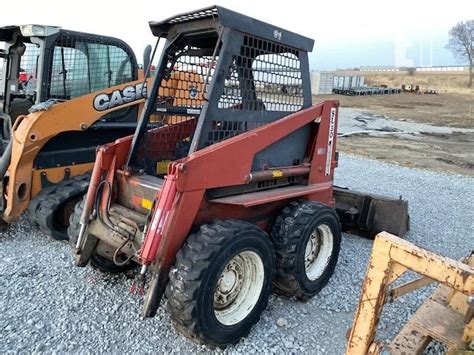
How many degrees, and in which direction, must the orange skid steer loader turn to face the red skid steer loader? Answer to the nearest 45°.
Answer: approximately 90° to its left

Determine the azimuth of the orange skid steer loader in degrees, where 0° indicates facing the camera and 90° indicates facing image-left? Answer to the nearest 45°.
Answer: approximately 45°

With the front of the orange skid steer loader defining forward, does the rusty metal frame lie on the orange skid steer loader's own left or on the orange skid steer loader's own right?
on the orange skid steer loader's own left
